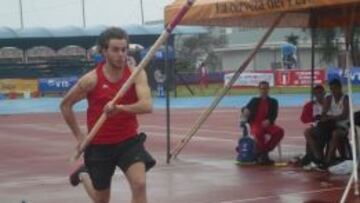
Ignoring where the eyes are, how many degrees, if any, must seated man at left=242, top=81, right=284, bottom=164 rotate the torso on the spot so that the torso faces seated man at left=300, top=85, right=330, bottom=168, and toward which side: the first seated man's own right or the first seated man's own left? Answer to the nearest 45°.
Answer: approximately 45° to the first seated man's own left

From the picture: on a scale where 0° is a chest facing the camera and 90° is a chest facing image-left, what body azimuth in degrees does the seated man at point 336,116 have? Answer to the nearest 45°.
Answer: approximately 45°

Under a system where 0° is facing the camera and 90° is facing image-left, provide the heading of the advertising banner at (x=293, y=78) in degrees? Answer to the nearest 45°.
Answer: approximately 0°

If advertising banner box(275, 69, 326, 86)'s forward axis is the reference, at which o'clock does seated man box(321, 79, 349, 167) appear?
The seated man is roughly at 12 o'clock from the advertising banner.

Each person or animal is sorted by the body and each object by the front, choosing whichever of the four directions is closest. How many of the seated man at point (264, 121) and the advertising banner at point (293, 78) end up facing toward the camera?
2

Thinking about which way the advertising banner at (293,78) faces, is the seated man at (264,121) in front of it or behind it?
in front

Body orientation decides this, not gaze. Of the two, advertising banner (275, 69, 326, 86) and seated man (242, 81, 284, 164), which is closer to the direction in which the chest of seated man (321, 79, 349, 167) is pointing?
the seated man

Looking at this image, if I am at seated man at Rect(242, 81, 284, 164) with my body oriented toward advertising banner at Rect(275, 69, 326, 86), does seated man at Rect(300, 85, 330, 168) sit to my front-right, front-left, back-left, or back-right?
back-right

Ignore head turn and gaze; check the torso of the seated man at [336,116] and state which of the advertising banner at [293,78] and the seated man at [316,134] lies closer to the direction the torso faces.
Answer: the seated man

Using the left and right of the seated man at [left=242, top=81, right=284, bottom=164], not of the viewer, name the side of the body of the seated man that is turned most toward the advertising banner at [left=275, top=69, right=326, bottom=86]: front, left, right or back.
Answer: back
